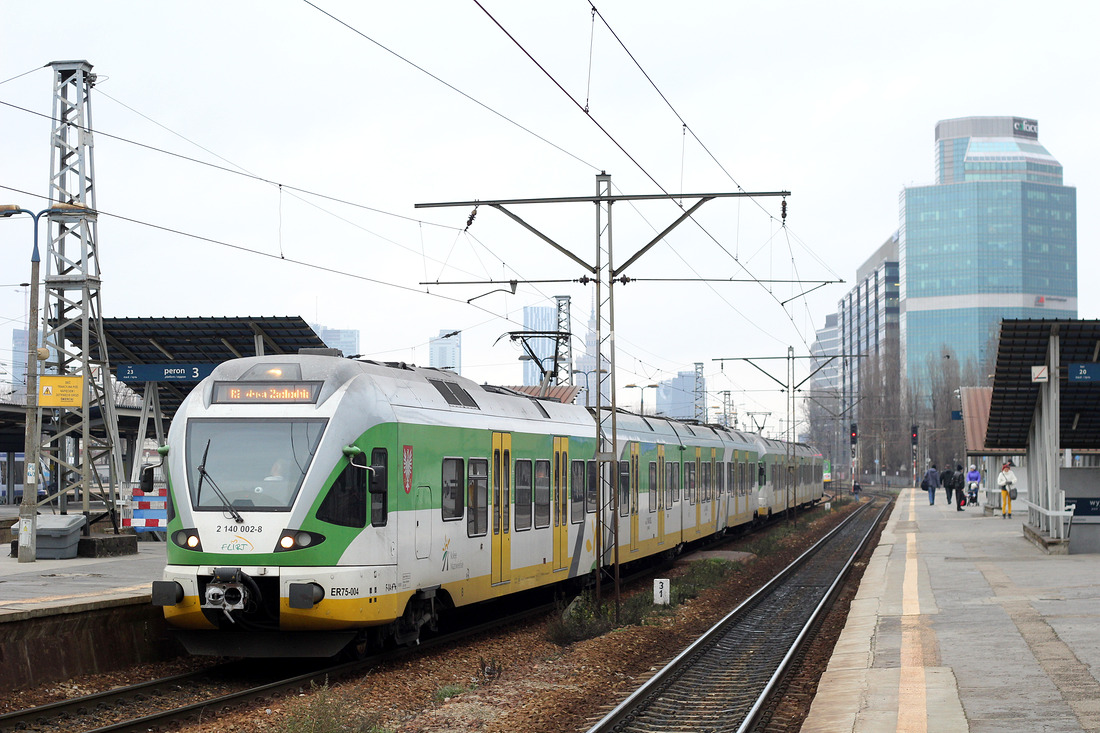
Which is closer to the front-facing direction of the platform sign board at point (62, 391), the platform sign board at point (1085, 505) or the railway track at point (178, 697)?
the railway track

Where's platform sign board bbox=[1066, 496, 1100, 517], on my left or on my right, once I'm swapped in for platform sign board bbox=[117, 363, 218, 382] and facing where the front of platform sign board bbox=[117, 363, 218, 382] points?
on my left

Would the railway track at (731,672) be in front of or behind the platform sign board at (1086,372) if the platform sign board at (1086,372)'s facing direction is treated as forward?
in front

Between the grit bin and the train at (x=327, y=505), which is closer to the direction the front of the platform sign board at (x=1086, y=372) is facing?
the train

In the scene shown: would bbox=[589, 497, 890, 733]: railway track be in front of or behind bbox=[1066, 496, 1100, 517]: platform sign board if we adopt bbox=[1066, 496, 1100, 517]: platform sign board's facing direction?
in front

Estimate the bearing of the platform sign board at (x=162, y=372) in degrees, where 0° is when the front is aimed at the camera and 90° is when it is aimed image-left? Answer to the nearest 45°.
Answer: approximately 0°

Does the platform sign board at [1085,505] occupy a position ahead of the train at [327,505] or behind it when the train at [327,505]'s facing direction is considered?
behind

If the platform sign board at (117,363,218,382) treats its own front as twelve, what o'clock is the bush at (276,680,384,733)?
The bush is roughly at 12 o'clock from the platform sign board.
